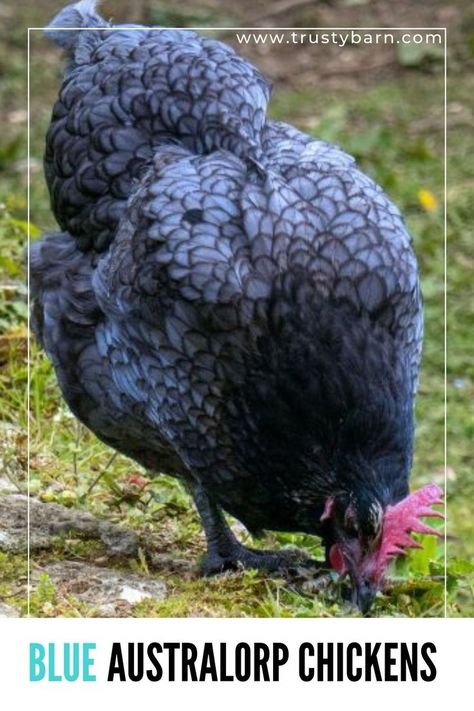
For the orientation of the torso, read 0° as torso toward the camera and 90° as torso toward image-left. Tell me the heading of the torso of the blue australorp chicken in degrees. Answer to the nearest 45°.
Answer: approximately 315°

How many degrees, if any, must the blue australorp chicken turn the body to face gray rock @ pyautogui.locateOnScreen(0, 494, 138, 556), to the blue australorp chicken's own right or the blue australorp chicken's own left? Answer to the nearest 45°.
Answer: approximately 180°
